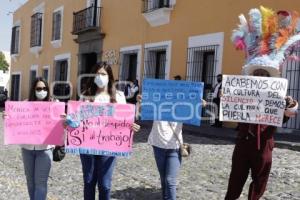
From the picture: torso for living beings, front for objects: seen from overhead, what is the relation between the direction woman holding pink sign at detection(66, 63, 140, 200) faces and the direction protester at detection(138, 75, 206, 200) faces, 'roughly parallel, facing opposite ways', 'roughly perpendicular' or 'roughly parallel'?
roughly parallel

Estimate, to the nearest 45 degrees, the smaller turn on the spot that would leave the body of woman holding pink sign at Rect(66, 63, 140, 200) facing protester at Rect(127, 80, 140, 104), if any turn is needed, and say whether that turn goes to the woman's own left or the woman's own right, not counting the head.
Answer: approximately 180°

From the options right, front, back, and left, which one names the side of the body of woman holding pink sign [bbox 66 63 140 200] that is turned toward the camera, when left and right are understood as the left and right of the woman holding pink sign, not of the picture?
front

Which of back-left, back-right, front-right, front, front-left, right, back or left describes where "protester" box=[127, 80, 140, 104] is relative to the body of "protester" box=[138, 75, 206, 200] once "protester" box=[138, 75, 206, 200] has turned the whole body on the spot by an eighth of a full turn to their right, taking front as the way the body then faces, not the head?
back-right

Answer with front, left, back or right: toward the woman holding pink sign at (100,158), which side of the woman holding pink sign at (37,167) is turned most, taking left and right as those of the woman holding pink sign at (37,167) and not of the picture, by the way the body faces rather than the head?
left

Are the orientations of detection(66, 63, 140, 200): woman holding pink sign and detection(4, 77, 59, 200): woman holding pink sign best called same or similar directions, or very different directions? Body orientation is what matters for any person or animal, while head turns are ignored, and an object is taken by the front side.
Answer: same or similar directions

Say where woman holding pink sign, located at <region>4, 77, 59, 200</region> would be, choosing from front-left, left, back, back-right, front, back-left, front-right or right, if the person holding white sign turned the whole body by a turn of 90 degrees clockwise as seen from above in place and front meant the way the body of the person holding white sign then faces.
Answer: front

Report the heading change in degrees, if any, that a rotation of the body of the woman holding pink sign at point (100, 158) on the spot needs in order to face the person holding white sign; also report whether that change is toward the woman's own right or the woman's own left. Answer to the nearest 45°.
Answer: approximately 90° to the woman's own left

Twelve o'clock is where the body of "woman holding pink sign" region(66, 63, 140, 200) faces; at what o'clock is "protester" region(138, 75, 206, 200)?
The protester is roughly at 9 o'clock from the woman holding pink sign.

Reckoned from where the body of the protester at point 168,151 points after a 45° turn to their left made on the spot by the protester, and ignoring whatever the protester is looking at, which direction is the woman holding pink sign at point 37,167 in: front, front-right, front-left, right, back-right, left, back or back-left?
back-right

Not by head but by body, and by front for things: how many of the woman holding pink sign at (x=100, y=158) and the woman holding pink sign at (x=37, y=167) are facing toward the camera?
2

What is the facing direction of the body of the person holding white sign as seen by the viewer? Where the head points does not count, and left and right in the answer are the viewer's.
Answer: facing the viewer
